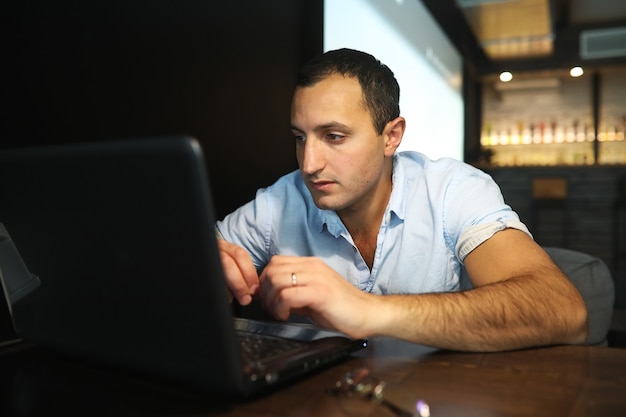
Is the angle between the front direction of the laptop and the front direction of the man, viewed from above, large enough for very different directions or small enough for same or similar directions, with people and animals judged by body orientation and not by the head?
very different directions

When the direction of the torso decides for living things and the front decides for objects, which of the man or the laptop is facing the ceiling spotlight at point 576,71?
the laptop

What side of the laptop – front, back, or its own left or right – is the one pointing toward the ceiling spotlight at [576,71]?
front

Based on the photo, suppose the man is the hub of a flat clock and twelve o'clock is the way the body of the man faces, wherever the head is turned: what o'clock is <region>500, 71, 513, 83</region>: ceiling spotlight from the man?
The ceiling spotlight is roughly at 5 o'clock from the man.

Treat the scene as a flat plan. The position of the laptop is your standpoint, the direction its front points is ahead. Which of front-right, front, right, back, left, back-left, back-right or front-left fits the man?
front

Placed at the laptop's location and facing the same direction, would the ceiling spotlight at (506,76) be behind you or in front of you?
in front

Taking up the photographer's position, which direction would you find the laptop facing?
facing away from the viewer and to the right of the viewer

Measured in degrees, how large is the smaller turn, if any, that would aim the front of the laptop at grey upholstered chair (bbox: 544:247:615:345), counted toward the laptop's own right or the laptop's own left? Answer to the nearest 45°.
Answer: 0° — it already faces it

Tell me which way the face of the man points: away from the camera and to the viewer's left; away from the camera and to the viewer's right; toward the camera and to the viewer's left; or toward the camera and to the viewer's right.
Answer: toward the camera and to the viewer's left
